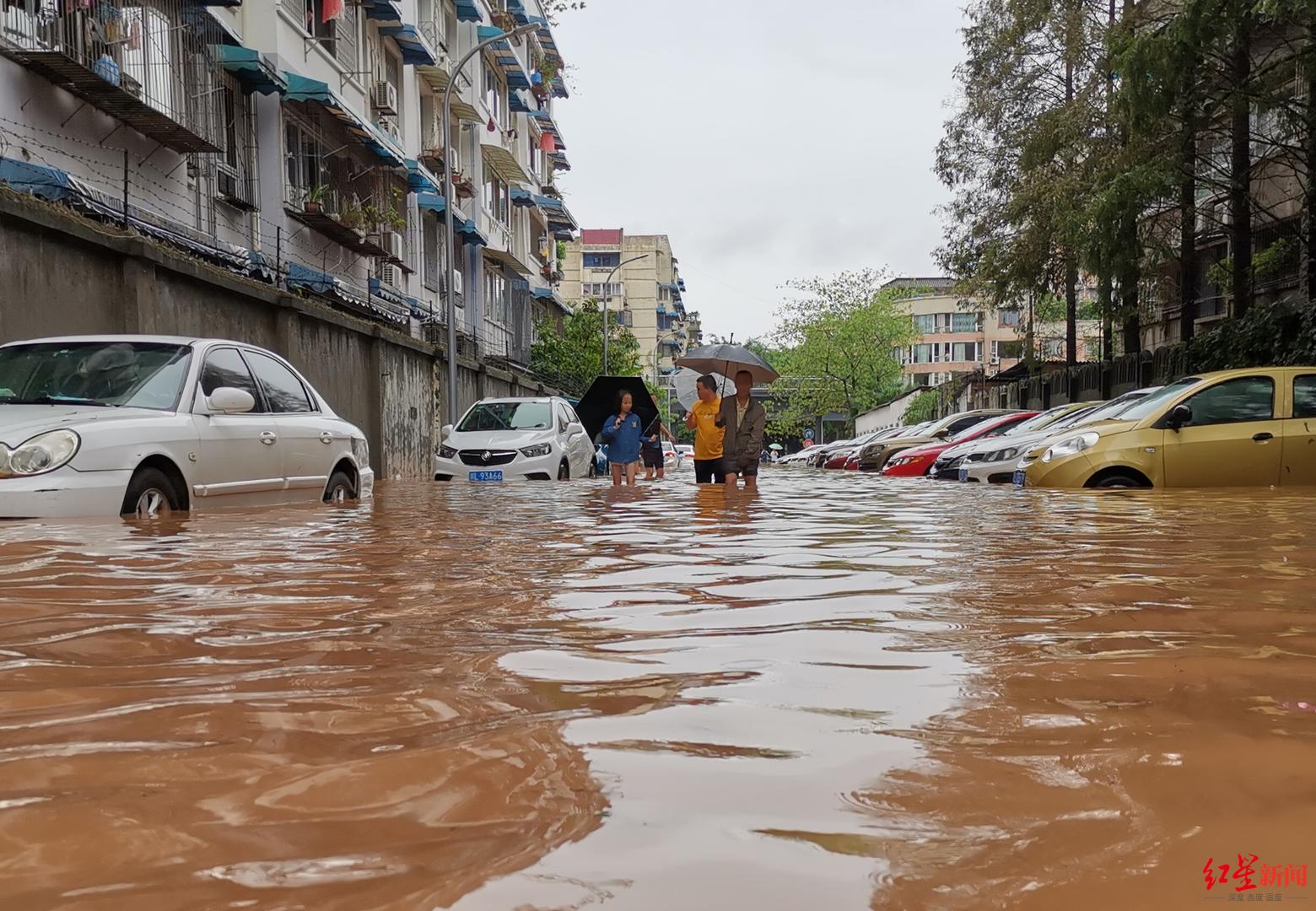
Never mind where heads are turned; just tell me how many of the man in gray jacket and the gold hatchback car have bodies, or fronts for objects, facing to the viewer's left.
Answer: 1

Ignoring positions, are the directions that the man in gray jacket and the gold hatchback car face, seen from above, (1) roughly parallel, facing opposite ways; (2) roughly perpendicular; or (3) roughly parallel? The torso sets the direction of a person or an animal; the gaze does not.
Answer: roughly perpendicular

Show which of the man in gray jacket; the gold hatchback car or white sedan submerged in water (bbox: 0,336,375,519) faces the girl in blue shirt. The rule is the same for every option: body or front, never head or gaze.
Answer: the gold hatchback car

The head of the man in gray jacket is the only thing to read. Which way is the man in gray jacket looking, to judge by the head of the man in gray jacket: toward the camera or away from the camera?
toward the camera

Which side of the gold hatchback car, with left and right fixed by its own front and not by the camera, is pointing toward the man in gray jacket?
front

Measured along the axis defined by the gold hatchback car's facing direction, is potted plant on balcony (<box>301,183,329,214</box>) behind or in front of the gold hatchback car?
in front

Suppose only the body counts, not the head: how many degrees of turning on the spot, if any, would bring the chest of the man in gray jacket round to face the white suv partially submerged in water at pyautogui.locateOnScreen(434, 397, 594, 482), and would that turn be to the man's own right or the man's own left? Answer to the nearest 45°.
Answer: approximately 135° to the man's own right

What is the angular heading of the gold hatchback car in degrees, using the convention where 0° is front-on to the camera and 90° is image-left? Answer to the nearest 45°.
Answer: approximately 90°

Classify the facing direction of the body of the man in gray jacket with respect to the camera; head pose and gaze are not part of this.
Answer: toward the camera

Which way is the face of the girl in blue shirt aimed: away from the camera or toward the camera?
toward the camera

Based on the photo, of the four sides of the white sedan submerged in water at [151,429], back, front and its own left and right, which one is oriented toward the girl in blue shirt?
back

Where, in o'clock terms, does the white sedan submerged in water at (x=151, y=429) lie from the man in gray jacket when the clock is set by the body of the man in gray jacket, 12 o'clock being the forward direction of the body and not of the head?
The white sedan submerged in water is roughly at 1 o'clock from the man in gray jacket.

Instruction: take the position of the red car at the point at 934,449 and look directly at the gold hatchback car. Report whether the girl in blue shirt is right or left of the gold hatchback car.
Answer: right

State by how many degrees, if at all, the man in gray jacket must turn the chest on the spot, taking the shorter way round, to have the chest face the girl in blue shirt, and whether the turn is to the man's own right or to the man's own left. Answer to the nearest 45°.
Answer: approximately 135° to the man's own right
